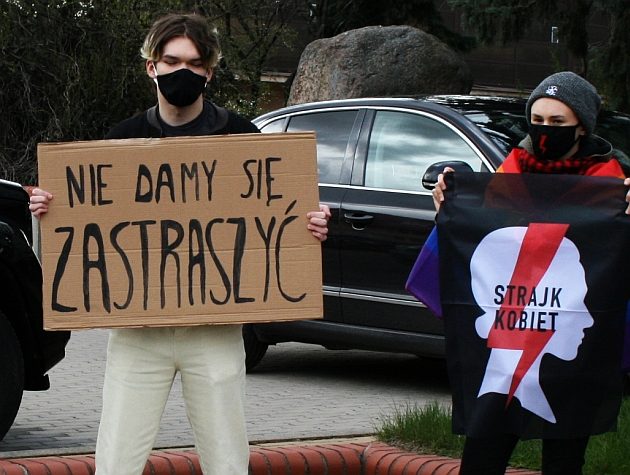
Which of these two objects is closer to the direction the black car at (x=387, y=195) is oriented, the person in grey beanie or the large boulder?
the person in grey beanie

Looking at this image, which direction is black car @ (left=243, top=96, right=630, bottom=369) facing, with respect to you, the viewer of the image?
facing the viewer and to the right of the viewer

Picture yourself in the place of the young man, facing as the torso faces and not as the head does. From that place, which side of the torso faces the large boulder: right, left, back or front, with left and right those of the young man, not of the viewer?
back

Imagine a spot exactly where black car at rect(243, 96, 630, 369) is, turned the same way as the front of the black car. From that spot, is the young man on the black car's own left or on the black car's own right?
on the black car's own right

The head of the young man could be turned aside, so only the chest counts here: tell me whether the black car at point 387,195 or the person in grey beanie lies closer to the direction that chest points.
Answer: the person in grey beanie

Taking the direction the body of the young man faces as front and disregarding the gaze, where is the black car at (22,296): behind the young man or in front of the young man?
behind
